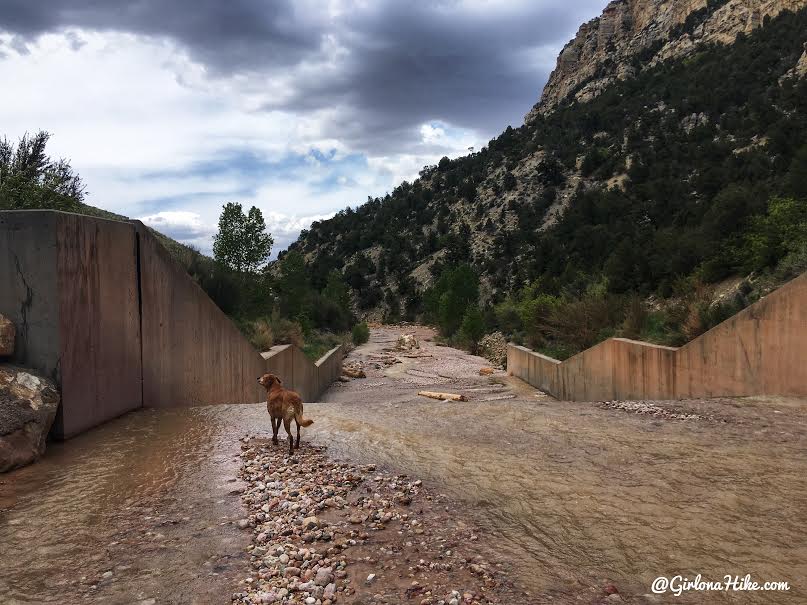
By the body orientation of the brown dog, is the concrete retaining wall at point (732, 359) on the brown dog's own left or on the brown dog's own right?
on the brown dog's own right

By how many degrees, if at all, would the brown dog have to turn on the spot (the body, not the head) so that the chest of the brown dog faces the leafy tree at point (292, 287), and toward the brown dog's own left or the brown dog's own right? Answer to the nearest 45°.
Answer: approximately 45° to the brown dog's own right

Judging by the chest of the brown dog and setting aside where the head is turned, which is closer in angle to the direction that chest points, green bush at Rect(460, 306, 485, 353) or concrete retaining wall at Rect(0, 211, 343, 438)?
the concrete retaining wall

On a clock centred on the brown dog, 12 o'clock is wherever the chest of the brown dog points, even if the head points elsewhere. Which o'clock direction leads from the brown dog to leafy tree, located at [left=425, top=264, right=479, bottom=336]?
The leafy tree is roughly at 2 o'clock from the brown dog.

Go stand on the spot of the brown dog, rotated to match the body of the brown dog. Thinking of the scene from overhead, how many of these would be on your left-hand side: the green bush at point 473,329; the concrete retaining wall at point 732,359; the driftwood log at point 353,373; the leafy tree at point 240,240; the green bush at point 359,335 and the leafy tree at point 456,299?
0

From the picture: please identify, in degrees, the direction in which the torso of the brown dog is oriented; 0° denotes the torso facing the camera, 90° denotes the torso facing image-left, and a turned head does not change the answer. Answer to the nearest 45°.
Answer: approximately 135°

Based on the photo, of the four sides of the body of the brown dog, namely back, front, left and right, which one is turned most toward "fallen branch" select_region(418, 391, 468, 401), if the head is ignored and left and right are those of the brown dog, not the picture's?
right

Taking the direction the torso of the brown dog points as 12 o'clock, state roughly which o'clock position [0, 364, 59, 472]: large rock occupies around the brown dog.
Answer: The large rock is roughly at 10 o'clock from the brown dog.

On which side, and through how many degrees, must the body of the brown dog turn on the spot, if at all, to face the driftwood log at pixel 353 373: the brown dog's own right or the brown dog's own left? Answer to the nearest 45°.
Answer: approximately 45° to the brown dog's own right

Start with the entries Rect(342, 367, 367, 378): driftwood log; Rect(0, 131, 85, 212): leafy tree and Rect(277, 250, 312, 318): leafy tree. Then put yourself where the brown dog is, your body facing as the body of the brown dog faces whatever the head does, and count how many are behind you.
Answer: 0

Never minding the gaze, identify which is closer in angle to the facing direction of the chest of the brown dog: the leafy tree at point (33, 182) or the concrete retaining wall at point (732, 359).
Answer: the leafy tree

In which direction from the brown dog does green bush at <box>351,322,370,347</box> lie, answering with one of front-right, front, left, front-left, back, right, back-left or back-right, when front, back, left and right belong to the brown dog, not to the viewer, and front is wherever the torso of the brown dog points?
front-right
